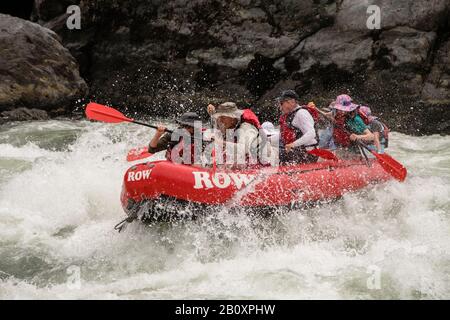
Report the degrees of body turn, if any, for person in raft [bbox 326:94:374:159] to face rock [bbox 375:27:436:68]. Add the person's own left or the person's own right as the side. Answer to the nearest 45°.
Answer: approximately 135° to the person's own right

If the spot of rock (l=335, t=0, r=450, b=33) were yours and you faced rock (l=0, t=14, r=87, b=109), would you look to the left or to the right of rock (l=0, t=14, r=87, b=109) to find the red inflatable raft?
left

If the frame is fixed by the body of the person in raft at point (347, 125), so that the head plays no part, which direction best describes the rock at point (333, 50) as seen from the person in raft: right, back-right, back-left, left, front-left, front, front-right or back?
back-right

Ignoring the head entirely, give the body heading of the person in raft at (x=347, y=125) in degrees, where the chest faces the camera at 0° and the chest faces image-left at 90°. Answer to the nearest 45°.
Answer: approximately 45°

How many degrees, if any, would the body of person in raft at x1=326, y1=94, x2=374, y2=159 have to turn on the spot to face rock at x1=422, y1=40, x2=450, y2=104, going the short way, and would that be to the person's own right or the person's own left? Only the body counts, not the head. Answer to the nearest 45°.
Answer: approximately 135° to the person's own right

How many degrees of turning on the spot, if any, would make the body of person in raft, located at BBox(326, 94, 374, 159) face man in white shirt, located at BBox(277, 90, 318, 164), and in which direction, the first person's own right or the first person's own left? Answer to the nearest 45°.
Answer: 0° — they already face them

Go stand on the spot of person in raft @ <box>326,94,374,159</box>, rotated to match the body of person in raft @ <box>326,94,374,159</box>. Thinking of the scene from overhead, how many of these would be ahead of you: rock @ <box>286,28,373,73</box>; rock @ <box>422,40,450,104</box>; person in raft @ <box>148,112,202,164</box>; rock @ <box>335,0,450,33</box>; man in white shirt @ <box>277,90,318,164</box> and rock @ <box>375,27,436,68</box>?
2

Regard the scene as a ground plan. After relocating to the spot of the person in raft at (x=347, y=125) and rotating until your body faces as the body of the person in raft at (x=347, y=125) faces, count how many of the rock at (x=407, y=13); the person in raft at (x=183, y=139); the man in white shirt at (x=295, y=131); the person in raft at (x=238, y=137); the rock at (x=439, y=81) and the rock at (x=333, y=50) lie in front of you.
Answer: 3

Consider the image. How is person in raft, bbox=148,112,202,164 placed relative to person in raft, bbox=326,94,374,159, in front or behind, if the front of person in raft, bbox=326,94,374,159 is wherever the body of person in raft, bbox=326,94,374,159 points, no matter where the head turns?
in front

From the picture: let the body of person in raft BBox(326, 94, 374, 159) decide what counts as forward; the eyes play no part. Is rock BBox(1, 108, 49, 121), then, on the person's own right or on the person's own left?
on the person's own right

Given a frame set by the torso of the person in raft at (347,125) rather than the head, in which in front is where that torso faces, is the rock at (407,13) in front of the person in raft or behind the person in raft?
behind
